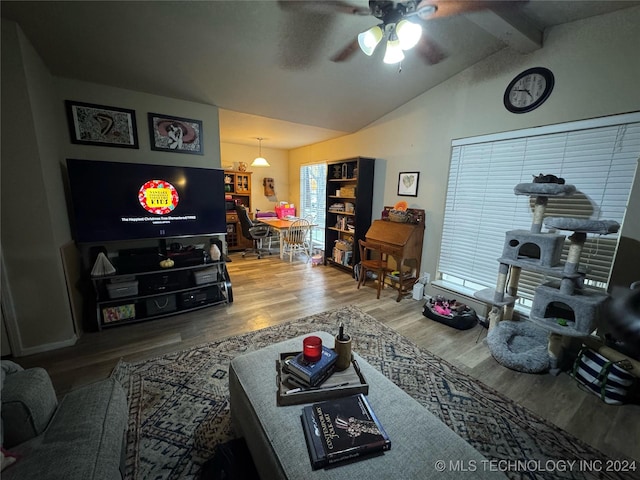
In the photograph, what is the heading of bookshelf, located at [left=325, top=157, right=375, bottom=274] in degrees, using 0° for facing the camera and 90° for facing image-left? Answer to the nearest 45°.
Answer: approximately 45°

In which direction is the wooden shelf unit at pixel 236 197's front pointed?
toward the camera

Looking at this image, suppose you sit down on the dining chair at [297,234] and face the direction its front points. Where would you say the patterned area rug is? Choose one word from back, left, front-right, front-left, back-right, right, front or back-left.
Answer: back-left

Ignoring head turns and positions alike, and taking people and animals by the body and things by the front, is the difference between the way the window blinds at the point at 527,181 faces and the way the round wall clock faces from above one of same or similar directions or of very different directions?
same or similar directions

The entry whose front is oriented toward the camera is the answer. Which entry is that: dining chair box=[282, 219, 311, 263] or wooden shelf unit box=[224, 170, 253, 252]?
the wooden shelf unit

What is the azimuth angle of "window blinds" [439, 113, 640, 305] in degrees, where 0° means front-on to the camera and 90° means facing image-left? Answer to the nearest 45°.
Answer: approximately 45°

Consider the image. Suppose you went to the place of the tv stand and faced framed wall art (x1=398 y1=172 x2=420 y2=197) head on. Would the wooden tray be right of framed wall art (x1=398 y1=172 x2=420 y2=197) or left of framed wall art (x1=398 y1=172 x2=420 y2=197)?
right

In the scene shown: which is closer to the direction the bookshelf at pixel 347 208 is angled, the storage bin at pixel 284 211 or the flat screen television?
the flat screen television

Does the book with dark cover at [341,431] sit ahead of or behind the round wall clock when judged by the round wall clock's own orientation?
ahead

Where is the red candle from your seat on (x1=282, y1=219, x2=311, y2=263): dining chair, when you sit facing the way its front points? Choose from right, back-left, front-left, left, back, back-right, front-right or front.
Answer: back-left

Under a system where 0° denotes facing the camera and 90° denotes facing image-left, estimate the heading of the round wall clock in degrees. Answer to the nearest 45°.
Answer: approximately 45°

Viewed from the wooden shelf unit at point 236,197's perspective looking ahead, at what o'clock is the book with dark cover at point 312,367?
The book with dark cover is roughly at 12 o'clock from the wooden shelf unit.

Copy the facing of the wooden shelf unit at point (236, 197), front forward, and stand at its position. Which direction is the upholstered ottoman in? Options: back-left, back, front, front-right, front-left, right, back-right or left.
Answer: front

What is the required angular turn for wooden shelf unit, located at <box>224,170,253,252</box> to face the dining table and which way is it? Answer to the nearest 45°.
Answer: approximately 45° to its left

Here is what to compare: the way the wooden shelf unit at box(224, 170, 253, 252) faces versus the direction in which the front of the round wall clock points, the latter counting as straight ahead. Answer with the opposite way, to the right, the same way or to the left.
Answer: to the left

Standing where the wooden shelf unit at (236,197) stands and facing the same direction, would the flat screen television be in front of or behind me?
in front

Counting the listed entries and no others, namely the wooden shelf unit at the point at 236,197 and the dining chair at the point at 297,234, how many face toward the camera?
1
